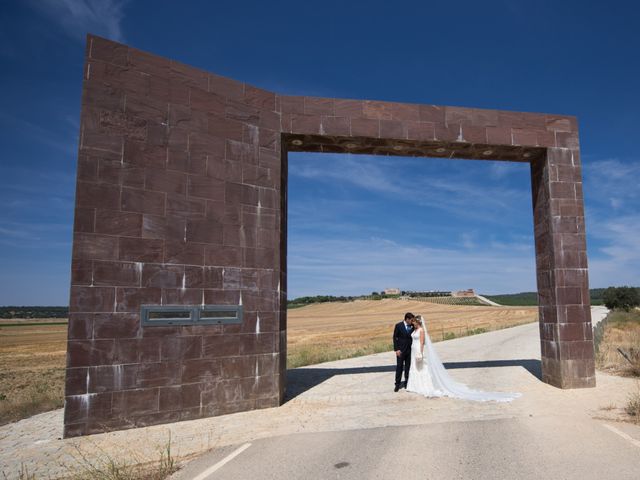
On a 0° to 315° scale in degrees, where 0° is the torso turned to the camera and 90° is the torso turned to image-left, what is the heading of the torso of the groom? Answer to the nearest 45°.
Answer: approximately 315°

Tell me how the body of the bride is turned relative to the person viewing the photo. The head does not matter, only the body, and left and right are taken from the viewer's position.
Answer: facing to the left of the viewer

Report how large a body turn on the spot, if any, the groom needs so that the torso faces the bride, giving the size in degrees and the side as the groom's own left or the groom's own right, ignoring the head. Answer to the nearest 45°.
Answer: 0° — they already face them

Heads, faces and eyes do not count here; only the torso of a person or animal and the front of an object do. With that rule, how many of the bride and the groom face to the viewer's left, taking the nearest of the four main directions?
1
